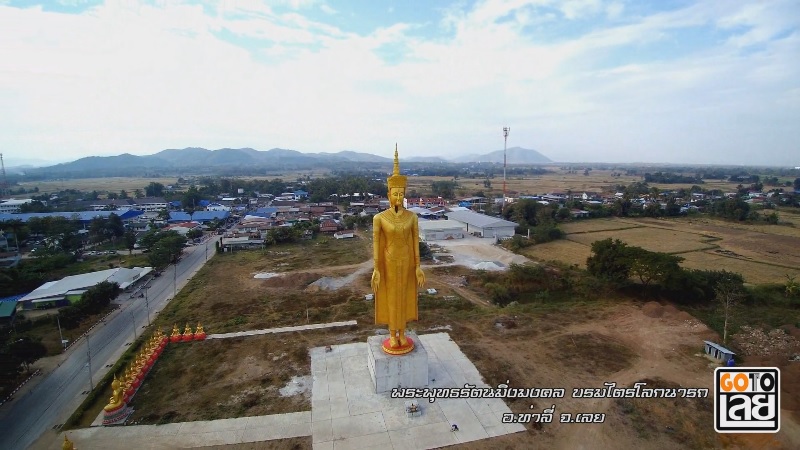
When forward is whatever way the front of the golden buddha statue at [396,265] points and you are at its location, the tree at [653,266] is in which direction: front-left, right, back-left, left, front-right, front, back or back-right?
back-left

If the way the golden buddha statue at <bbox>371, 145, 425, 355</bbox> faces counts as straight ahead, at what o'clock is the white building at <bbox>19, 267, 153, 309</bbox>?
The white building is roughly at 4 o'clock from the golden buddha statue.

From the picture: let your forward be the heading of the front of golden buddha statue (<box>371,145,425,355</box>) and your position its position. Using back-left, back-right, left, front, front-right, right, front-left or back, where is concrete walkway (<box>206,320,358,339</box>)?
back-right

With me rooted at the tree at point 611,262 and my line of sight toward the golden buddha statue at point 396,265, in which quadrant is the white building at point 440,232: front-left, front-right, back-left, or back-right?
back-right

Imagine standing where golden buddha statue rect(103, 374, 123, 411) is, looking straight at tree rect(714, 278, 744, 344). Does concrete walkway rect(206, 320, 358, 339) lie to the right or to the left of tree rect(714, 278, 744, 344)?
left

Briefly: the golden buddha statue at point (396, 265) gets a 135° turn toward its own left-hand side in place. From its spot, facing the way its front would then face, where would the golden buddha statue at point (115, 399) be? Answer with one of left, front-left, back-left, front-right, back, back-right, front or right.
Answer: back-left

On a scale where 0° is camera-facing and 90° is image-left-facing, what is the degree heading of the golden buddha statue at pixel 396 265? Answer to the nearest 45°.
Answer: approximately 0°

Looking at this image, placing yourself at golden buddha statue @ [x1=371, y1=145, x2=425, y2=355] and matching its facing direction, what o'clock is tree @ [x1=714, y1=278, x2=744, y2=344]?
The tree is roughly at 8 o'clock from the golden buddha statue.

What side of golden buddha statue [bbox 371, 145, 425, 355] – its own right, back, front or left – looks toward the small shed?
left
